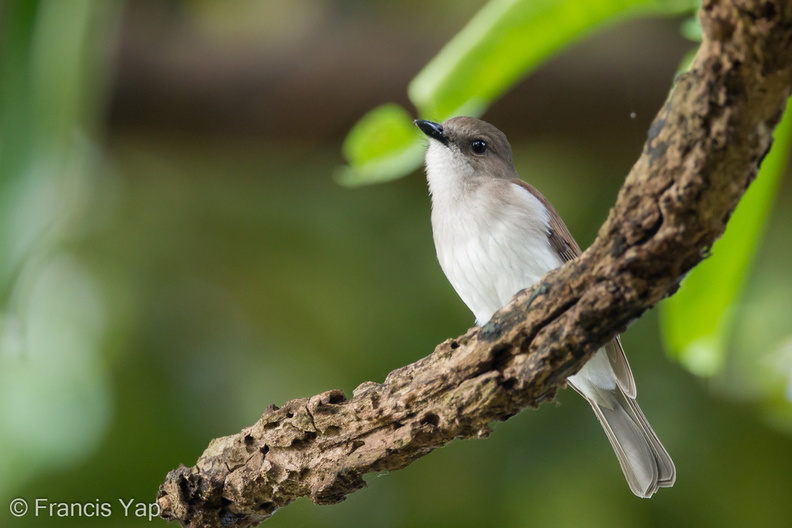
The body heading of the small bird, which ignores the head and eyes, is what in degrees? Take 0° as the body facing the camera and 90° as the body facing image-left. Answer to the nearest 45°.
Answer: approximately 45°
